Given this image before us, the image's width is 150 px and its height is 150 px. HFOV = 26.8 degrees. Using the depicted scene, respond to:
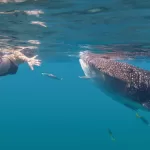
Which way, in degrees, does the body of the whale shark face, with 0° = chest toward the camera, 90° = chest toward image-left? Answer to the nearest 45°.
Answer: approximately 90°
